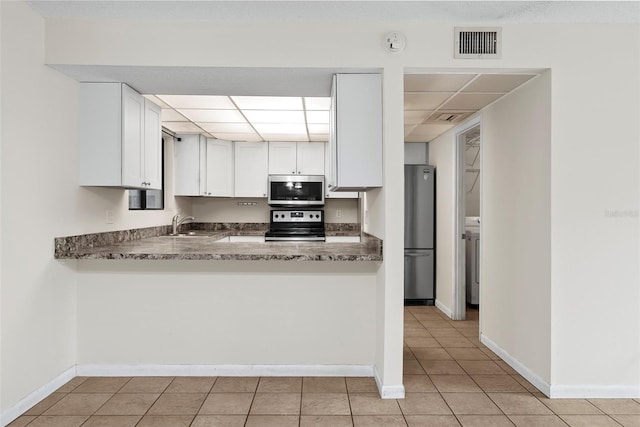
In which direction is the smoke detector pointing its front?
toward the camera

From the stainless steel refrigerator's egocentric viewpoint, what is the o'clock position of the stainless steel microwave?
The stainless steel microwave is roughly at 3 o'clock from the stainless steel refrigerator.

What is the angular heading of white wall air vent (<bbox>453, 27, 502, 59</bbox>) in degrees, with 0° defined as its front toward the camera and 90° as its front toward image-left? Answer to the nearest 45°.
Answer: approximately 0°

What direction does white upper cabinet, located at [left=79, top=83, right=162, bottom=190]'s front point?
to the viewer's right

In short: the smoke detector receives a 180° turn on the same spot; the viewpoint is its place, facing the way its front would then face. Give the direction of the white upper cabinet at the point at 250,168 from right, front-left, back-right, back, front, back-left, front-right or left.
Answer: front-left

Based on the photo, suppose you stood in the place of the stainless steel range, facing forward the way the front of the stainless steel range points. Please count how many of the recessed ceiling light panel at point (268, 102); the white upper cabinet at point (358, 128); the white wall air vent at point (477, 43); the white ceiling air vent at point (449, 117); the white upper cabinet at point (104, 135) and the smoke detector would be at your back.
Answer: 0

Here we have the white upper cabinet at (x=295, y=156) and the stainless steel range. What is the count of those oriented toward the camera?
2

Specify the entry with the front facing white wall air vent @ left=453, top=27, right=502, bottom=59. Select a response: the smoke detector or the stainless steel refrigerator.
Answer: the stainless steel refrigerator

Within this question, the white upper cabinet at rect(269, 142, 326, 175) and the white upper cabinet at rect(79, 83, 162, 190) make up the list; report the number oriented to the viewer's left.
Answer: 0

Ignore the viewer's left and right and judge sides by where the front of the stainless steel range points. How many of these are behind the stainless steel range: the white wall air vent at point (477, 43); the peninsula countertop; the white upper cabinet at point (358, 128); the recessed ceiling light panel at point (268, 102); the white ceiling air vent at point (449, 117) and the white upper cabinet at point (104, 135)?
0

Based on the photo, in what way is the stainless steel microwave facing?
toward the camera

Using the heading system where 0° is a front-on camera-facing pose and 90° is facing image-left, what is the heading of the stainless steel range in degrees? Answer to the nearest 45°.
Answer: approximately 0°

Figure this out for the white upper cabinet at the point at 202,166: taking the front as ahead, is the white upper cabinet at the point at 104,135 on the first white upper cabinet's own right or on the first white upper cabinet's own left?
on the first white upper cabinet's own right

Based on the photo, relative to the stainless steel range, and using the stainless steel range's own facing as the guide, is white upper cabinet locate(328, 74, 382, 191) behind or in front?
in front

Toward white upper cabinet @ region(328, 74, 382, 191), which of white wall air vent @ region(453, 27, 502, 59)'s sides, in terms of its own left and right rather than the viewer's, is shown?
right

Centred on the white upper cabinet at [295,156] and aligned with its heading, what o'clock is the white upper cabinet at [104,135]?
the white upper cabinet at [104,135] is roughly at 1 o'clock from the white upper cabinet at [295,156].

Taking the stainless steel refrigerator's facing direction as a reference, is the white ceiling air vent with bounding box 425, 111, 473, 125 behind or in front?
in front

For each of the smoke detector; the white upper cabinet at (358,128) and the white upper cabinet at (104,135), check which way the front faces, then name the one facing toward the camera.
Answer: the smoke detector

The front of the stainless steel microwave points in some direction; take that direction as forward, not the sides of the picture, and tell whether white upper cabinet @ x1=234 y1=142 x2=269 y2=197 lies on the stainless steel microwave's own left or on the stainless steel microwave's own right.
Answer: on the stainless steel microwave's own right
